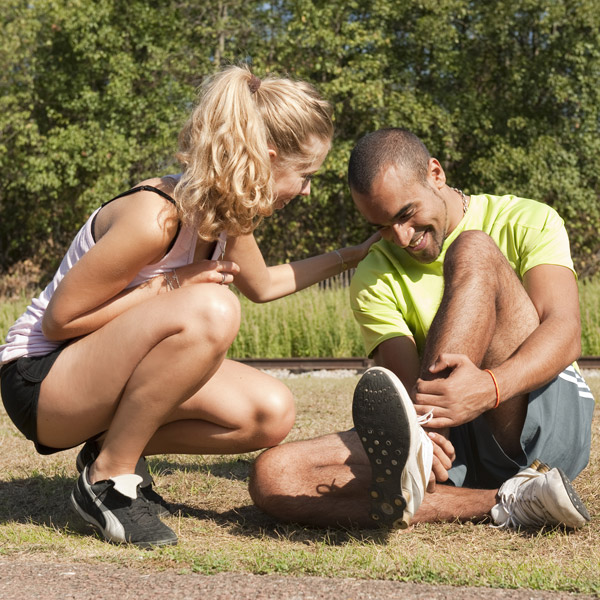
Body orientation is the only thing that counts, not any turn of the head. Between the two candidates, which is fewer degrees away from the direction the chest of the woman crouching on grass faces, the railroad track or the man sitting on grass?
the man sitting on grass

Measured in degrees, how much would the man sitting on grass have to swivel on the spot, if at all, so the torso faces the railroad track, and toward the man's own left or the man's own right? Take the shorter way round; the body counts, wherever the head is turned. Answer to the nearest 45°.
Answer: approximately 135° to the man's own right

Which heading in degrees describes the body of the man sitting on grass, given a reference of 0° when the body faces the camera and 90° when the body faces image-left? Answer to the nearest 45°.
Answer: approximately 45°

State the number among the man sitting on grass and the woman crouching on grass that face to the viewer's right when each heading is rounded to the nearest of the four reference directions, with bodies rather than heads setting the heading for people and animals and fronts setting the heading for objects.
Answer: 1

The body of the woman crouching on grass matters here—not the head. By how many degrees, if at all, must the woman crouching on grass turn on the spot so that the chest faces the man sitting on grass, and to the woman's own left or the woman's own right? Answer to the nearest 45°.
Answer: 0° — they already face them

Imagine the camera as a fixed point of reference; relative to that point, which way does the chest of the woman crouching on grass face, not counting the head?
to the viewer's right

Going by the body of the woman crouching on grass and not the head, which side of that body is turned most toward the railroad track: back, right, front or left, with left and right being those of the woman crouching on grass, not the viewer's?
left

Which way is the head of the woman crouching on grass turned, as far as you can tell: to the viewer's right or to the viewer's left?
to the viewer's right

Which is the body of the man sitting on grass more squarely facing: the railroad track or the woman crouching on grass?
the woman crouching on grass
